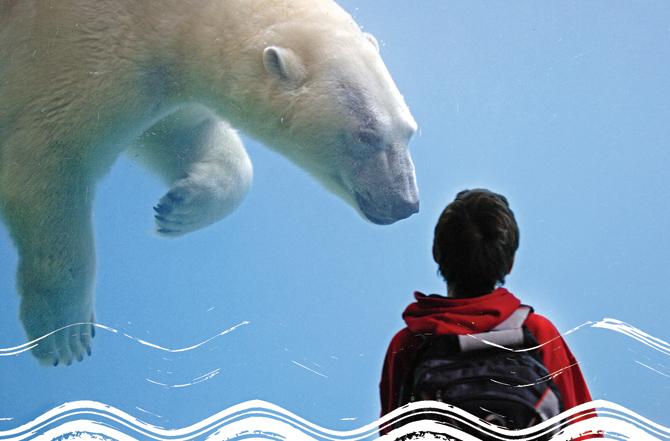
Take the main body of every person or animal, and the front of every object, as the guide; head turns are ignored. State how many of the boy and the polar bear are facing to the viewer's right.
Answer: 1

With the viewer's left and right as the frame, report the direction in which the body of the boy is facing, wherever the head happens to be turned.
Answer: facing away from the viewer

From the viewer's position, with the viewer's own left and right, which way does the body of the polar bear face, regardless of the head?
facing to the right of the viewer

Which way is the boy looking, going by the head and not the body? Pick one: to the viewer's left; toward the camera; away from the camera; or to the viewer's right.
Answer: away from the camera

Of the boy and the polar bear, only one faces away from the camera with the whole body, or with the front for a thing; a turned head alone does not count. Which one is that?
the boy

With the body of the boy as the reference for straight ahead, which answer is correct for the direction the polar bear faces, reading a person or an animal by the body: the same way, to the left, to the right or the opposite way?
to the right
